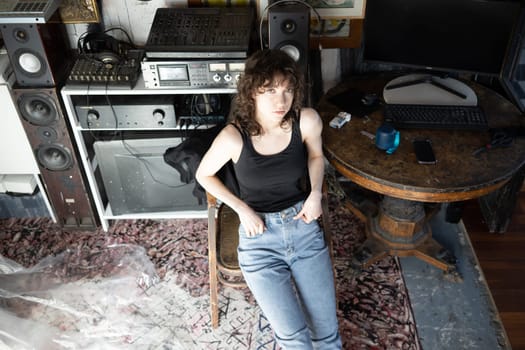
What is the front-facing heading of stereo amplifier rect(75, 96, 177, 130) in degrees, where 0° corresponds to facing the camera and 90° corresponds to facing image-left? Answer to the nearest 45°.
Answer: approximately 0°

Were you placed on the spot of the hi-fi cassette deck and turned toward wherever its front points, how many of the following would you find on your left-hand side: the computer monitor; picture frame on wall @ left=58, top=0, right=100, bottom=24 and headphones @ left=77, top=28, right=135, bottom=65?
1

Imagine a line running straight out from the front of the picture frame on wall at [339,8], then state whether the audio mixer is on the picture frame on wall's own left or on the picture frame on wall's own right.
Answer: on the picture frame on wall's own right

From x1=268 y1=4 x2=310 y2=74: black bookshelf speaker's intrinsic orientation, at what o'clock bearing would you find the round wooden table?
The round wooden table is roughly at 10 o'clock from the black bookshelf speaker.

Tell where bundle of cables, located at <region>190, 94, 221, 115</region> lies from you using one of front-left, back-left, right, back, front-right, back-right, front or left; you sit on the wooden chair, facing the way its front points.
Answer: back

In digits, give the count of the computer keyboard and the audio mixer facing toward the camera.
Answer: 2

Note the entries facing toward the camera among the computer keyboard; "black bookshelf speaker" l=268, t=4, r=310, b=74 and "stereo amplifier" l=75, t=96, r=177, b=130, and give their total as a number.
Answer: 3

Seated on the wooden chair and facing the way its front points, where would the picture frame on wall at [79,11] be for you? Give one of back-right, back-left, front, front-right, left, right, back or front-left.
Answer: back-right
